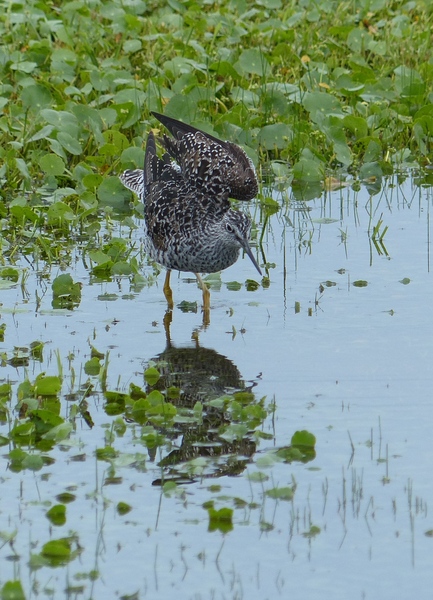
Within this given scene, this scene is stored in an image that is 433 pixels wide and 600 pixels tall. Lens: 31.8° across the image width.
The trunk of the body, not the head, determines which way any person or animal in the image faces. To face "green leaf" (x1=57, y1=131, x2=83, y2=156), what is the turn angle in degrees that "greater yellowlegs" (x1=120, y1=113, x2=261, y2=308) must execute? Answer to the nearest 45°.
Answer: approximately 180°

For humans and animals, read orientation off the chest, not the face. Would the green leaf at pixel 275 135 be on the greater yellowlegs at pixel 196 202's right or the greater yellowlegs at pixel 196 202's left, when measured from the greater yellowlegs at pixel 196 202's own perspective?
on its left

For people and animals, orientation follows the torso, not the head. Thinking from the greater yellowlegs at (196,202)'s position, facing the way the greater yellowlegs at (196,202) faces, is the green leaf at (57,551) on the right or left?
on its right

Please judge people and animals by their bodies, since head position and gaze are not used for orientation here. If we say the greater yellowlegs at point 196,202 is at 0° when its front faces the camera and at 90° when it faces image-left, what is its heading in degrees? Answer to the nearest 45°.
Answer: approximately 315°

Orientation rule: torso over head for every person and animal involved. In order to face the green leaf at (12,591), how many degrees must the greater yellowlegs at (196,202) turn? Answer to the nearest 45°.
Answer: approximately 45° to its right

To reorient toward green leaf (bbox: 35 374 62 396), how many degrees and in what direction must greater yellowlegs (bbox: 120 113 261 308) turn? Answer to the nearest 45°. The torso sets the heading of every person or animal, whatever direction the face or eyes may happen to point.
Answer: approximately 90° to its right

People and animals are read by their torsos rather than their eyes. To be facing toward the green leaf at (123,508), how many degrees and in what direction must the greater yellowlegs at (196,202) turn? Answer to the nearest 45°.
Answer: approximately 45° to its right

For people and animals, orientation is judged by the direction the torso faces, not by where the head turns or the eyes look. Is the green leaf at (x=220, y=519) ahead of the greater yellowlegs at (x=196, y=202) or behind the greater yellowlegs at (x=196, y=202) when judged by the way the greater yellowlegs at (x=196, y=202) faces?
ahead

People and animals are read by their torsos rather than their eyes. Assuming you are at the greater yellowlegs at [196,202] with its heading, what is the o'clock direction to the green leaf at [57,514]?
The green leaf is roughly at 2 o'clock from the greater yellowlegs.

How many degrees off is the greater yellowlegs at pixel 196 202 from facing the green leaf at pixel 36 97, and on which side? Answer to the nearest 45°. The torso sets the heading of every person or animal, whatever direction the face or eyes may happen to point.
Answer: approximately 180°
